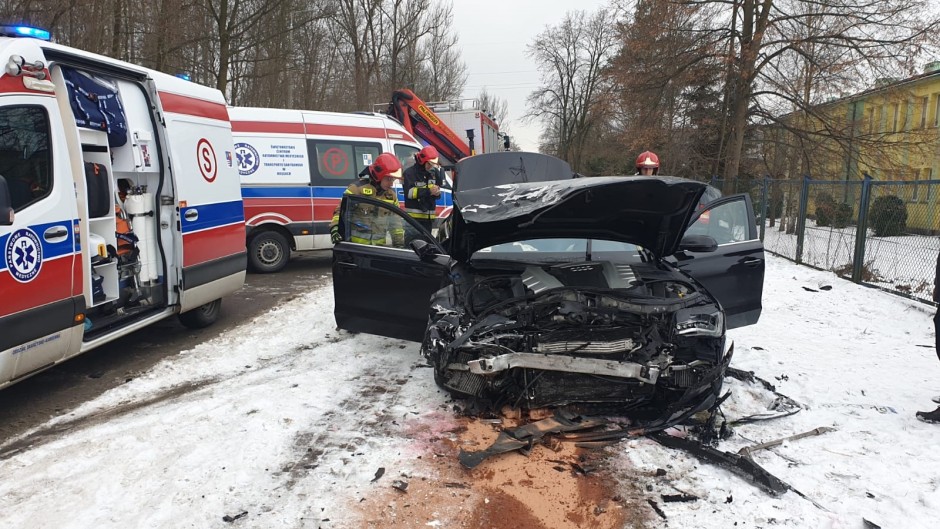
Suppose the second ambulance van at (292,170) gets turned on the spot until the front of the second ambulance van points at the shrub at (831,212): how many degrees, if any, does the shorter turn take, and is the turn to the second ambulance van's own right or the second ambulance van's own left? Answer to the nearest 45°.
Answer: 0° — it already faces it

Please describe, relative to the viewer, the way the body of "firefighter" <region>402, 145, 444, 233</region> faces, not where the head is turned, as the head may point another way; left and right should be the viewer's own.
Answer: facing the viewer and to the right of the viewer

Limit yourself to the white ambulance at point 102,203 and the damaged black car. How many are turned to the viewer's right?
0

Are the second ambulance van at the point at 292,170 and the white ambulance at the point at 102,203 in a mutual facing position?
no

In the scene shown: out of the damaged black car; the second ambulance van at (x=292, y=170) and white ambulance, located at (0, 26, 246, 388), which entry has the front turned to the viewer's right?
the second ambulance van

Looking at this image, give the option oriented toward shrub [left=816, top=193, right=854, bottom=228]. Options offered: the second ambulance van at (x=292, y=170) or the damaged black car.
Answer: the second ambulance van

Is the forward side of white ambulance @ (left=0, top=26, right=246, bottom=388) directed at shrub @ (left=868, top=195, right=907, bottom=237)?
no

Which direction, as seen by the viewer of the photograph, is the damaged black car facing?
facing the viewer

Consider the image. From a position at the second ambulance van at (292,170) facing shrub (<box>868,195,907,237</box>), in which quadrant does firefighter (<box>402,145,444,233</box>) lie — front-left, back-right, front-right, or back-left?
front-right

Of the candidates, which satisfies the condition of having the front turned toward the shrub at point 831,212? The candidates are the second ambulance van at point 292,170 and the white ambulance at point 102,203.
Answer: the second ambulance van

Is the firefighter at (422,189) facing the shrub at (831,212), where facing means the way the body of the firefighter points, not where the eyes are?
no

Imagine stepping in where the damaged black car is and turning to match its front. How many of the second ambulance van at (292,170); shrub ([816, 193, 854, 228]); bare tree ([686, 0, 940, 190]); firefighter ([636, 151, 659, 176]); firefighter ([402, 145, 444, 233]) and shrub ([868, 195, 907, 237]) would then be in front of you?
0

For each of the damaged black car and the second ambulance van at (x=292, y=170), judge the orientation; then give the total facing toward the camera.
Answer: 1

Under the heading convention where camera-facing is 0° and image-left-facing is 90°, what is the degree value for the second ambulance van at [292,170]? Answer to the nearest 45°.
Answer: approximately 270°

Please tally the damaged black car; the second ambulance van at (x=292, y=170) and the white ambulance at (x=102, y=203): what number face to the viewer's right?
1

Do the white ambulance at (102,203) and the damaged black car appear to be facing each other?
no

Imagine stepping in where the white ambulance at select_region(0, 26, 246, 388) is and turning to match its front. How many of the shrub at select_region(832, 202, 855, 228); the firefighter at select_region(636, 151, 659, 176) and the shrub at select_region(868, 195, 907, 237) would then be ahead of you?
0

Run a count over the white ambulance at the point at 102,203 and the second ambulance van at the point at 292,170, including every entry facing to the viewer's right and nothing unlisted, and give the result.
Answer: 1
